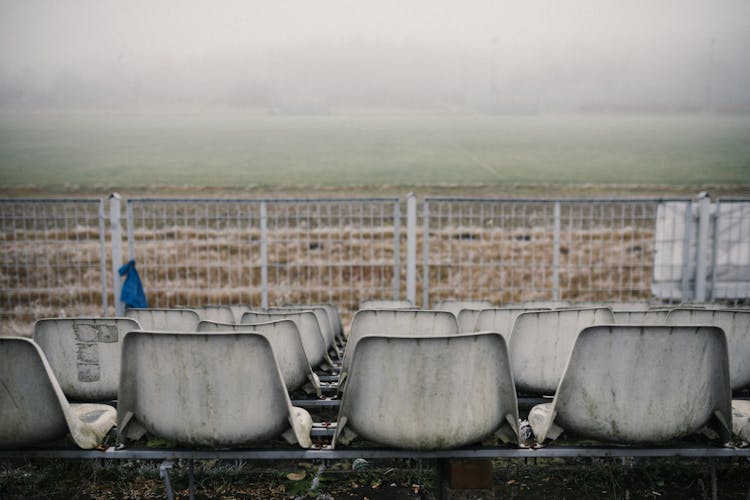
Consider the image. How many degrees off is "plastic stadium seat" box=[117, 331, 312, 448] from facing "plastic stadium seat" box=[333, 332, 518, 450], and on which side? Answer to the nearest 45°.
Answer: approximately 90° to its right

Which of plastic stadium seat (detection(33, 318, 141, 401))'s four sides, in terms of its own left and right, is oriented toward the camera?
back

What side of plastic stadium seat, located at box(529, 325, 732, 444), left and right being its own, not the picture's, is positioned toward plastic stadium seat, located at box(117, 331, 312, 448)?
left

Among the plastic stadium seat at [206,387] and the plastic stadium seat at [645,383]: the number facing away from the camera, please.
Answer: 2

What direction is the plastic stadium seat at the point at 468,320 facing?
away from the camera

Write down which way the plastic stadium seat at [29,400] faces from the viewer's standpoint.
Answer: facing away from the viewer and to the right of the viewer

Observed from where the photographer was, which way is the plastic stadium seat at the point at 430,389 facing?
facing away from the viewer

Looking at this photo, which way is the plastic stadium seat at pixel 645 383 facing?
away from the camera

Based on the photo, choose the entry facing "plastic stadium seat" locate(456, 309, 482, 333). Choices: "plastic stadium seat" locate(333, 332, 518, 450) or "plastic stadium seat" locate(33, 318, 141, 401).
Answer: "plastic stadium seat" locate(333, 332, 518, 450)

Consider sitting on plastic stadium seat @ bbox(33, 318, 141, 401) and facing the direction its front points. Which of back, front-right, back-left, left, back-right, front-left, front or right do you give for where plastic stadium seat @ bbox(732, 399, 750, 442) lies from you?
back-right

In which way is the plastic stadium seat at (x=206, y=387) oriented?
away from the camera

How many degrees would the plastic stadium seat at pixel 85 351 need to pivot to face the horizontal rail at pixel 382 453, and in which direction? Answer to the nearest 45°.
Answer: approximately 135° to its right
